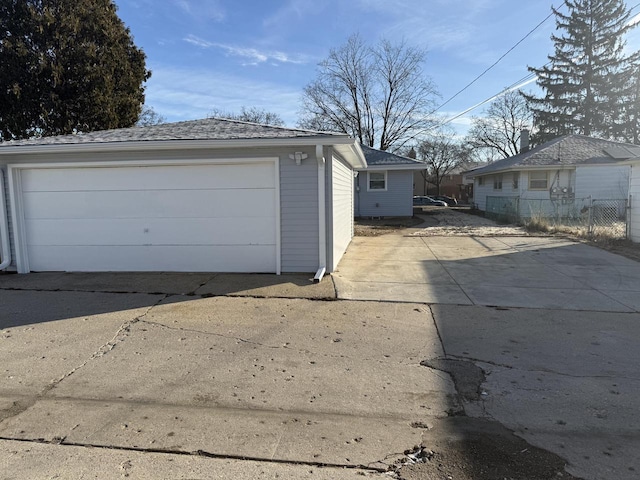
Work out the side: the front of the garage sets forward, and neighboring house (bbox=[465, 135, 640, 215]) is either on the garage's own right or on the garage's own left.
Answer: on the garage's own left

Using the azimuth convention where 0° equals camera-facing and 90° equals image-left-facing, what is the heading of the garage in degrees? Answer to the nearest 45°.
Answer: approximately 0°

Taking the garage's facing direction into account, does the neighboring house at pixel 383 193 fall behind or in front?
behind

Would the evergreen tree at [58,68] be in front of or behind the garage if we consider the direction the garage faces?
behind

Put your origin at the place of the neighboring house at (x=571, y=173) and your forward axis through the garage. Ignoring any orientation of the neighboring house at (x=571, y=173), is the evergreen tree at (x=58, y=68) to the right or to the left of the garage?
right

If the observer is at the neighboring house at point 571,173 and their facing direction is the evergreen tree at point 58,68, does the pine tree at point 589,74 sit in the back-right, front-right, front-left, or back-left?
back-right

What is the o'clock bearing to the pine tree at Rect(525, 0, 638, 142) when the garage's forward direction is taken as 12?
The pine tree is roughly at 8 o'clock from the garage.

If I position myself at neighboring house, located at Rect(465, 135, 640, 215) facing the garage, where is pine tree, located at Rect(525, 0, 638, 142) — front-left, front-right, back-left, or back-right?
back-right
